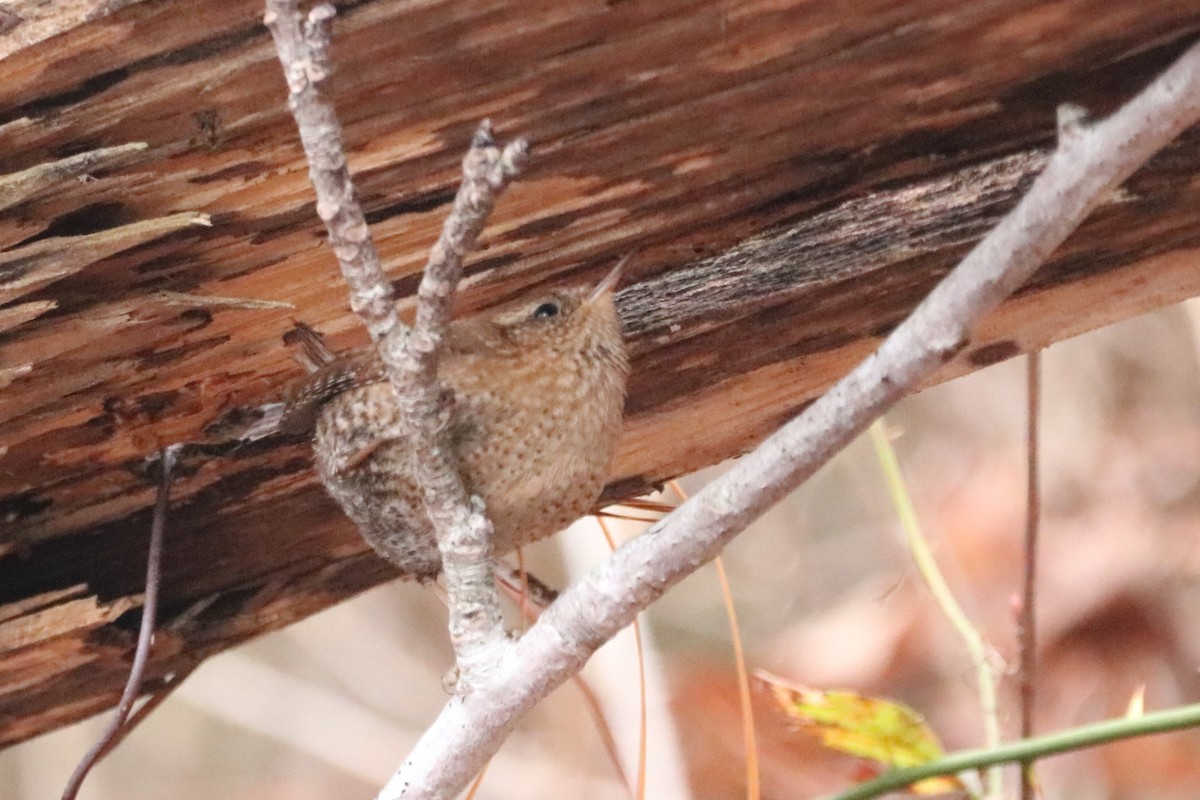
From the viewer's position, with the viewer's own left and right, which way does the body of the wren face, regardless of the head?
facing to the right of the viewer

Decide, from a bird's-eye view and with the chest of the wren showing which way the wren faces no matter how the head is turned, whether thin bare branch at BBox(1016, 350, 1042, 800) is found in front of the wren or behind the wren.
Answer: in front

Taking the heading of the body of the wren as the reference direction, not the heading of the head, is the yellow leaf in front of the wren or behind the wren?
in front
